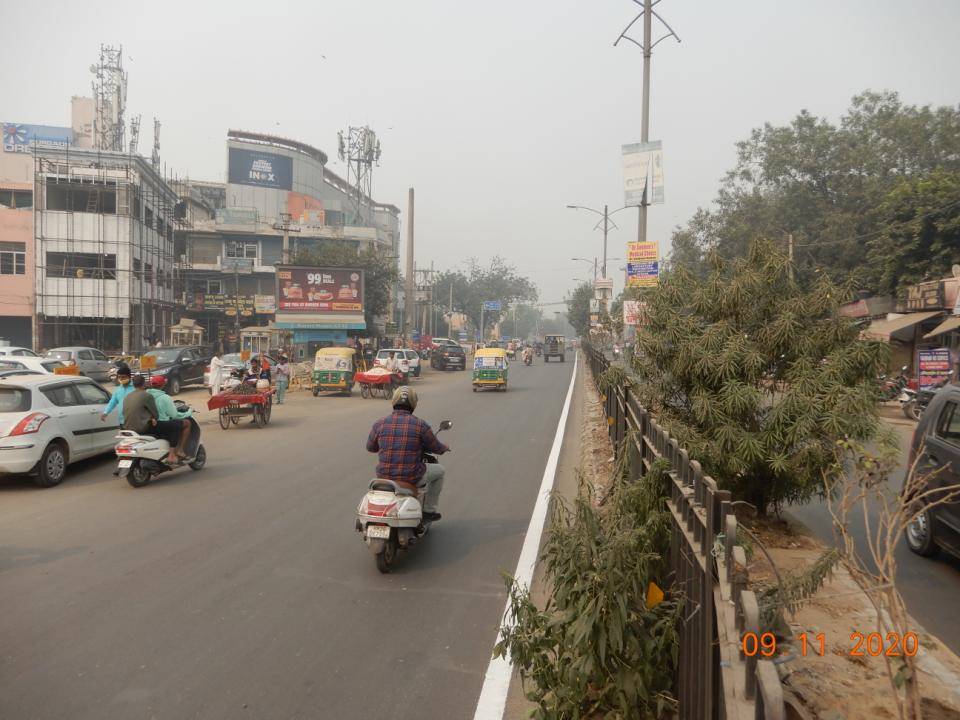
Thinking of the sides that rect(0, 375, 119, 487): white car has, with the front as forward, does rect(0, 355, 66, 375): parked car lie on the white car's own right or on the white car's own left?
on the white car's own left

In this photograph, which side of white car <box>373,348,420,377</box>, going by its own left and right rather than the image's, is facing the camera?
back

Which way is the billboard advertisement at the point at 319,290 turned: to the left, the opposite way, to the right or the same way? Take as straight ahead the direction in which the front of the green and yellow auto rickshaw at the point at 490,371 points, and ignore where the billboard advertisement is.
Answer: the opposite way

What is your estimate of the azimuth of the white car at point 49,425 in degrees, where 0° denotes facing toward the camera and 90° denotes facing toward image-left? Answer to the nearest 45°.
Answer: approximately 225°

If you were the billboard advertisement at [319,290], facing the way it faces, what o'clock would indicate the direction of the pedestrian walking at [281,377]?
The pedestrian walking is roughly at 12 o'clock from the billboard advertisement.

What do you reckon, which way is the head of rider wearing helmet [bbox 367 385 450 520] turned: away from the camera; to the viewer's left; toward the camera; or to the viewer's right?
away from the camera

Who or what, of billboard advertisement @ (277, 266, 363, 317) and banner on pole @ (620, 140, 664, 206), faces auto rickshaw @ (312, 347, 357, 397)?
the billboard advertisement

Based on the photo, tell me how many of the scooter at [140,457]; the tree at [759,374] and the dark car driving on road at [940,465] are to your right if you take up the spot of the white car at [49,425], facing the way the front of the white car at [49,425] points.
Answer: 3

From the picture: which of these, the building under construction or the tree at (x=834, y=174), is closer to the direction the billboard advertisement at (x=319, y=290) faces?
the tree
